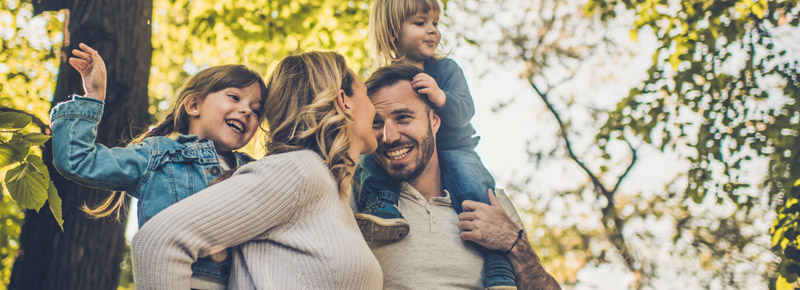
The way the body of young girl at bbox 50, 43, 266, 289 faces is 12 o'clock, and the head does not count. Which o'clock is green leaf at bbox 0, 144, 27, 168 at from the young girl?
The green leaf is roughly at 5 o'clock from the young girl.

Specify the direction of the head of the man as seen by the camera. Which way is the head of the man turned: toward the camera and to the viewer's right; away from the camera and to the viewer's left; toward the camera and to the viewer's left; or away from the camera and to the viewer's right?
toward the camera and to the viewer's left

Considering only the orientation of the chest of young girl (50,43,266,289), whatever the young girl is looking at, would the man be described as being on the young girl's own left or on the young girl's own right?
on the young girl's own left

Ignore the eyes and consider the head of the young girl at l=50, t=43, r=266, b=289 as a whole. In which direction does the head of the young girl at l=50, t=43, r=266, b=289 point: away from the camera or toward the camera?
toward the camera

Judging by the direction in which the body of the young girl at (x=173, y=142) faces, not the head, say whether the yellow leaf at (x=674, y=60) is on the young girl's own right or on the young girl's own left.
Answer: on the young girl's own left

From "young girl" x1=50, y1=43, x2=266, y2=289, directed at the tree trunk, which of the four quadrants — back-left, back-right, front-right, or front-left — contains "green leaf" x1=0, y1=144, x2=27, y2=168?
front-left

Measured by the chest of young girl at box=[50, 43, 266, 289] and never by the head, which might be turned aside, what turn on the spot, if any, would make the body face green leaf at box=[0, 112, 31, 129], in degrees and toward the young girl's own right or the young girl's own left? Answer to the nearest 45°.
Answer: approximately 135° to the young girl's own right

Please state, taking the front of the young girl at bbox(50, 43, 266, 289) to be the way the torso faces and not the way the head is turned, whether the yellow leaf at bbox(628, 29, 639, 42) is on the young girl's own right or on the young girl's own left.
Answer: on the young girl's own left

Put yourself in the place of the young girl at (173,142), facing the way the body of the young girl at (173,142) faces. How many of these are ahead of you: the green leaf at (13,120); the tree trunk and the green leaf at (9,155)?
0

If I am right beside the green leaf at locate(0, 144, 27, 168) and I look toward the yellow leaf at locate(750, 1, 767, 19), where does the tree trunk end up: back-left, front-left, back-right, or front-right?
front-left

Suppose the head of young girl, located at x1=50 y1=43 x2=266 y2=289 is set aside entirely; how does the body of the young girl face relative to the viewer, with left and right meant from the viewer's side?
facing the viewer and to the right of the viewer

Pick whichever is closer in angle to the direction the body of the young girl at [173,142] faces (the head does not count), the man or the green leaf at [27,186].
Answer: the man
